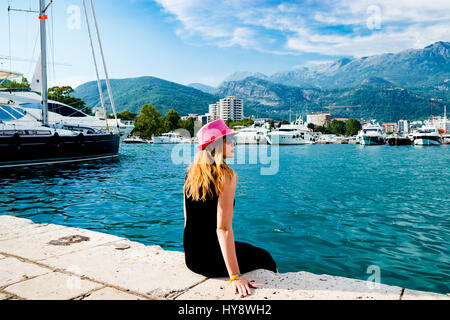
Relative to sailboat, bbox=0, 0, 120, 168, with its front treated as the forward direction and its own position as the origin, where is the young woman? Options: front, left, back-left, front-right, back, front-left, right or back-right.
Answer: right

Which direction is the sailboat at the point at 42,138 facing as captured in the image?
to the viewer's right

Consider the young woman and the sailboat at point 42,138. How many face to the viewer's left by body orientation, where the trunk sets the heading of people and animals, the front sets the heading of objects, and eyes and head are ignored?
0

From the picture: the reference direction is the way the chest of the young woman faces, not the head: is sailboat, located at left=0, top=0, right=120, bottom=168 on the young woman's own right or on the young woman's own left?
on the young woman's own left

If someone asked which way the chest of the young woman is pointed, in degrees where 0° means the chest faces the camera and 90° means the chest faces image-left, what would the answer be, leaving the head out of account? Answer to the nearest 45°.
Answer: approximately 225°
